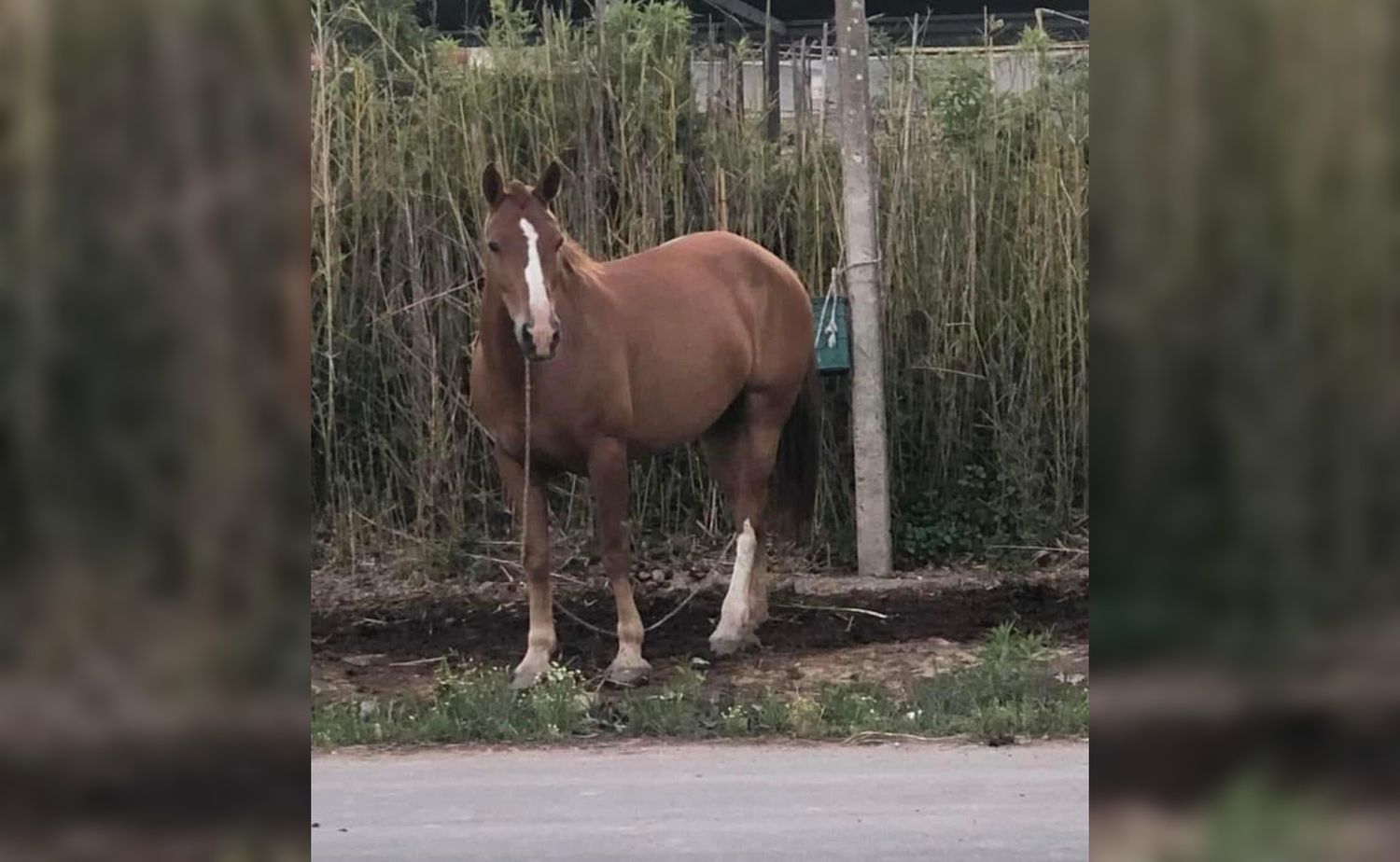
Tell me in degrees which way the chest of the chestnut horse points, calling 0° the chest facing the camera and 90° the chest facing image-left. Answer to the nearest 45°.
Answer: approximately 45°

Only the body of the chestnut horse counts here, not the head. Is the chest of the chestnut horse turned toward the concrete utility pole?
no

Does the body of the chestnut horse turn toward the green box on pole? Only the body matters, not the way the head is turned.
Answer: no
